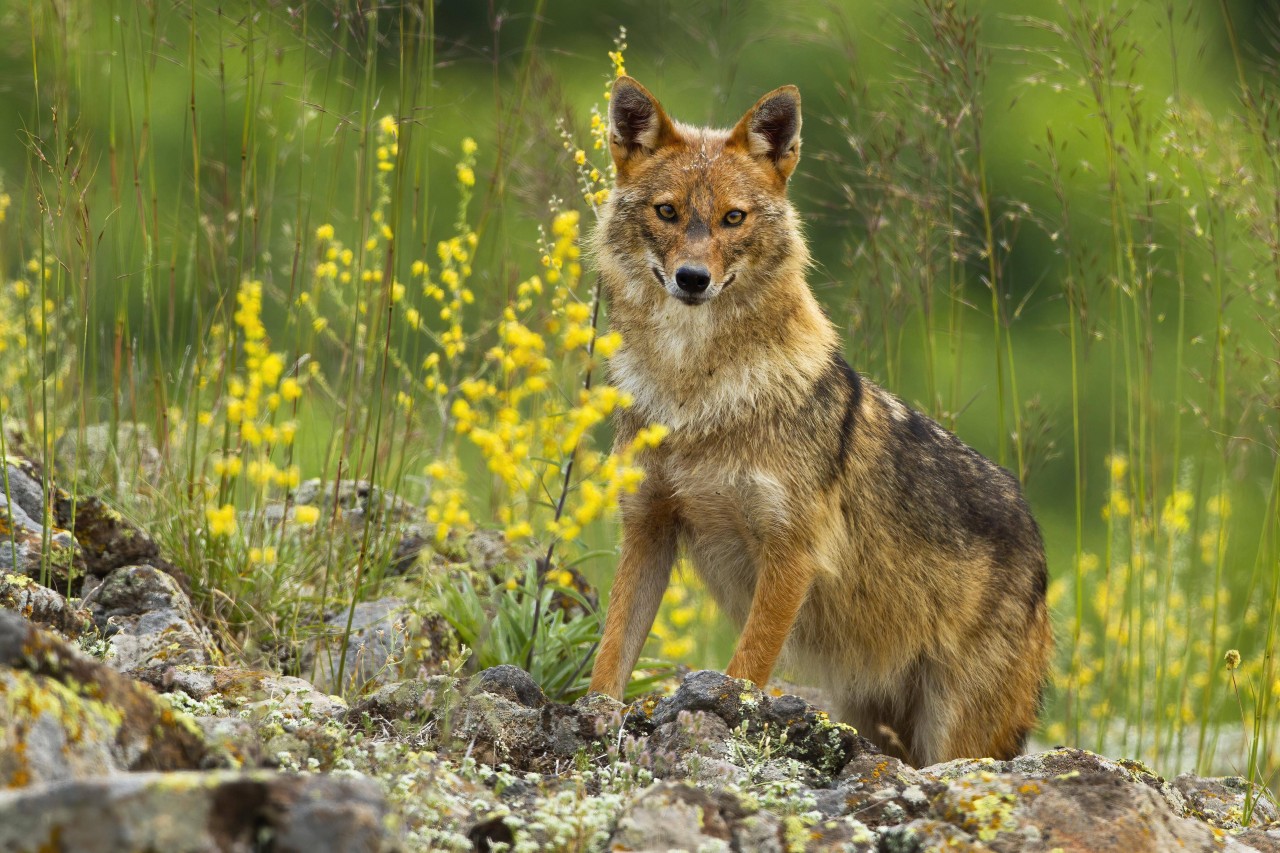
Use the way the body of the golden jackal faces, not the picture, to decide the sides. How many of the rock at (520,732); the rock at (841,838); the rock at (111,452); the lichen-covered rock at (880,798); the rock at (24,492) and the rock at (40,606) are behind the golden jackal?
0

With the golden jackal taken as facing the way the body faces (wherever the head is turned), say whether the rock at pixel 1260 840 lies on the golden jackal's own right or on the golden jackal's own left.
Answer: on the golden jackal's own left

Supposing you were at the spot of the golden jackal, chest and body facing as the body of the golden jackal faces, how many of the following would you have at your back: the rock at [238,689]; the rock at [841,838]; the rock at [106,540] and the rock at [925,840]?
0

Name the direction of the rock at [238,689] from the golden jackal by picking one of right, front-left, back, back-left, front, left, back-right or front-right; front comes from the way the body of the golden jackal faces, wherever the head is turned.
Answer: front

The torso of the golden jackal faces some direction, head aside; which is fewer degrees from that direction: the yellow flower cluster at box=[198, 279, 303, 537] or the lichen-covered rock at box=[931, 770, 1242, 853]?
the yellow flower cluster

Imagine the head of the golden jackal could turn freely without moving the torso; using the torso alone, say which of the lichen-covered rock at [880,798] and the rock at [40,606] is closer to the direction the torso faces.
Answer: the rock

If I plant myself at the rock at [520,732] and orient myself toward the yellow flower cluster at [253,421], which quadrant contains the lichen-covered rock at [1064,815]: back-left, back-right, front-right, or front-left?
back-right

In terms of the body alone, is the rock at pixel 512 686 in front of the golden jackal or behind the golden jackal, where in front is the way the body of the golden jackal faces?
in front

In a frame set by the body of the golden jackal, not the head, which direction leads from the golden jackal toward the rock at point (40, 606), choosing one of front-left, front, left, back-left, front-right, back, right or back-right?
front

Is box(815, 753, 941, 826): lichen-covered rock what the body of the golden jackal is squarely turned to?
no

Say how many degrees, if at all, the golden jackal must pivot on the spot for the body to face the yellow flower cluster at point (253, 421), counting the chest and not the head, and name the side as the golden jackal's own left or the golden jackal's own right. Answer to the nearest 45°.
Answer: approximately 45° to the golden jackal's own right

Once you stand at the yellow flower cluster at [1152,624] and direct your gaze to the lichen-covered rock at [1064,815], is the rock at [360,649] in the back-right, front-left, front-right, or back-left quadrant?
front-right

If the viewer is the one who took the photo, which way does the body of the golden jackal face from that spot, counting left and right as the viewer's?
facing the viewer and to the left of the viewer

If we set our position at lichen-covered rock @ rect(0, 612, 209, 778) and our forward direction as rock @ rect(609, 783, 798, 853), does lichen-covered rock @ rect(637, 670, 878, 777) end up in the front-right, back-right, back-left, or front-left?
front-left

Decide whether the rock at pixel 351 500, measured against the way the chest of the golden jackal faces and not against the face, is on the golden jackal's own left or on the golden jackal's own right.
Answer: on the golden jackal's own right

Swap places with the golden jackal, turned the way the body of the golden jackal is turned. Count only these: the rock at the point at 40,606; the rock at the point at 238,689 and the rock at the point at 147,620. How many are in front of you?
3

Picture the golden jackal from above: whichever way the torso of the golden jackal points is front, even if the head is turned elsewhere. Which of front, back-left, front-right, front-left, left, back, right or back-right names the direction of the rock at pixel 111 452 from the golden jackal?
front-right
